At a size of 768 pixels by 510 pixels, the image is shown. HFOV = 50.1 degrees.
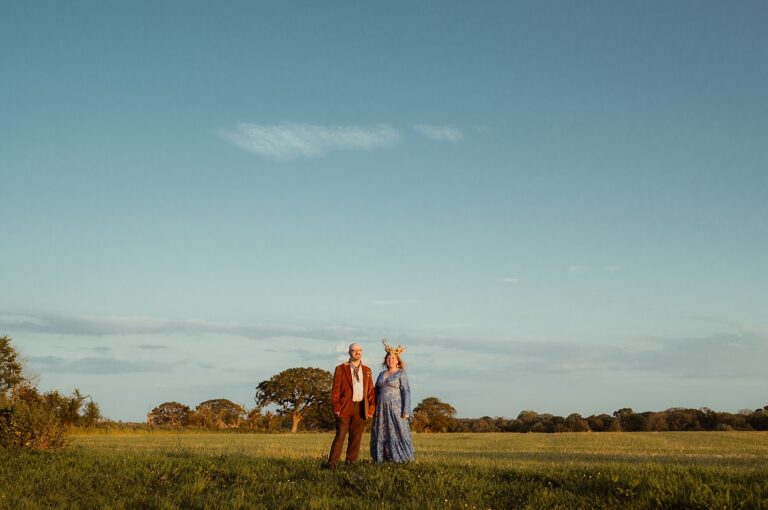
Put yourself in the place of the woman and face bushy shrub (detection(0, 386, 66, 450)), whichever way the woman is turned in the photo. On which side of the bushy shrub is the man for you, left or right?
left

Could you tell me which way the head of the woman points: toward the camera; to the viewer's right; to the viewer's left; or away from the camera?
toward the camera

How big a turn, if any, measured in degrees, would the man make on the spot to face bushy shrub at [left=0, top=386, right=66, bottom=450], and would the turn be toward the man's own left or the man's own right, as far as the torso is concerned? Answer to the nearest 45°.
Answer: approximately 135° to the man's own right

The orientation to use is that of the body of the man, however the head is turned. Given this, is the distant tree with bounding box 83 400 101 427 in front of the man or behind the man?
behind

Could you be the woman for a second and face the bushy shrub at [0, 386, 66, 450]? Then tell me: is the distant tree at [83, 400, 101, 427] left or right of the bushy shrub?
right

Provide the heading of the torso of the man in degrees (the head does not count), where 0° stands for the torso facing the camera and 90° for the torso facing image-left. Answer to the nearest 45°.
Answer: approximately 0°

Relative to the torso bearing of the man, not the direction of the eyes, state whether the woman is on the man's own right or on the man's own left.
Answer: on the man's own left
